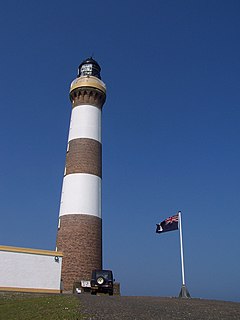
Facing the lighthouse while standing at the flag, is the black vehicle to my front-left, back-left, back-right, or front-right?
front-left

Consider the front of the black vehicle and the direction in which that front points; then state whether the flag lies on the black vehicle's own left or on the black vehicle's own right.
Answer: on the black vehicle's own right

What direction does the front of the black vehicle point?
away from the camera
